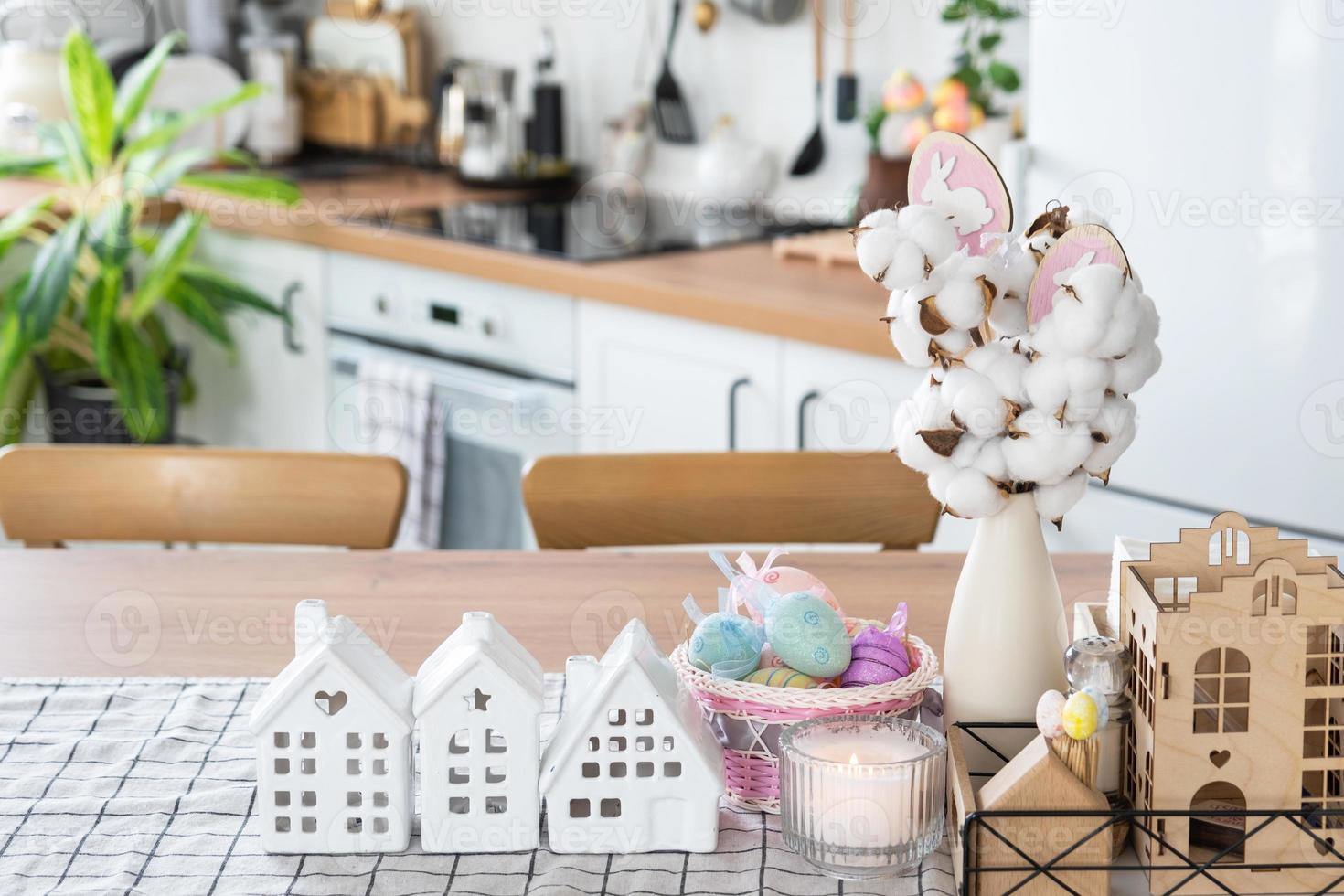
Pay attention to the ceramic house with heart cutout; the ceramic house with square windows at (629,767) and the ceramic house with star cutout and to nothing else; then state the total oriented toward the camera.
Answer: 3

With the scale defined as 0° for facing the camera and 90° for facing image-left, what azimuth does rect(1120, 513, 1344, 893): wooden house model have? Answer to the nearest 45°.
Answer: approximately 0°

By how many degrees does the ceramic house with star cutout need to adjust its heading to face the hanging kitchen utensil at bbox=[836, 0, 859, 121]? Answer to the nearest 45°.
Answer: approximately 180°
